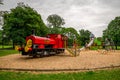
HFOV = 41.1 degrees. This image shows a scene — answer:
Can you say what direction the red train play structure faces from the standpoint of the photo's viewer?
facing the viewer and to the left of the viewer
